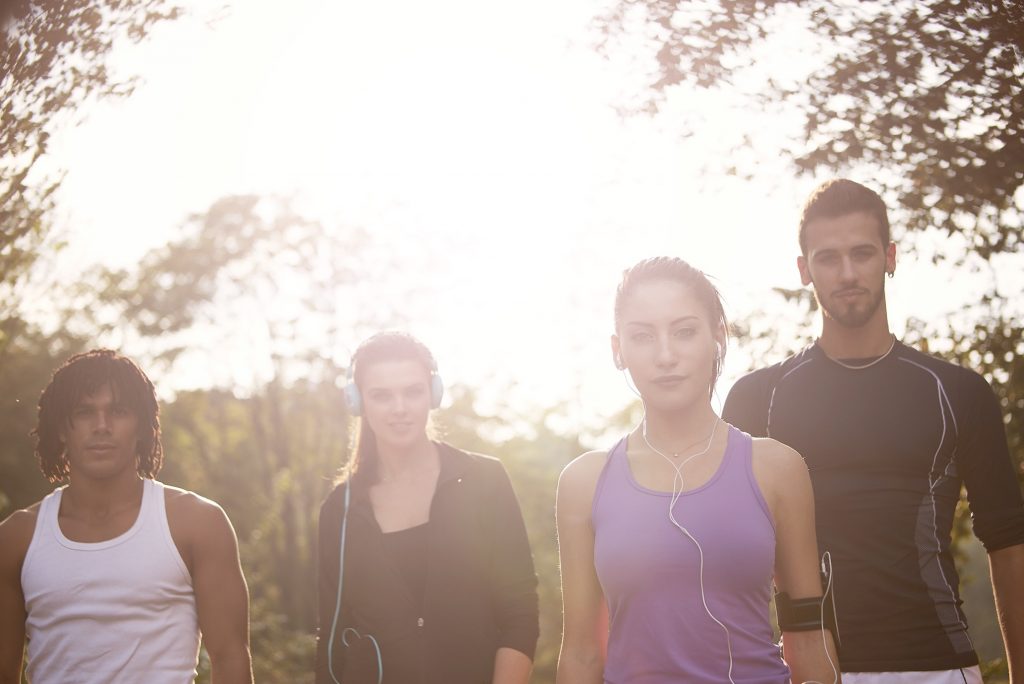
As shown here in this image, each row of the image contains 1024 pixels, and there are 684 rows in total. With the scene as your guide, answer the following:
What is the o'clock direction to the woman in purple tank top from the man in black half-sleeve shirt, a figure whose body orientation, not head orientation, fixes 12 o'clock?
The woman in purple tank top is roughly at 1 o'clock from the man in black half-sleeve shirt.

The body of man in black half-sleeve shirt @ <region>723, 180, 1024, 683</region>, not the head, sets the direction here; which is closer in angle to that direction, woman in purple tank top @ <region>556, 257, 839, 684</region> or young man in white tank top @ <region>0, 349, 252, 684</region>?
the woman in purple tank top

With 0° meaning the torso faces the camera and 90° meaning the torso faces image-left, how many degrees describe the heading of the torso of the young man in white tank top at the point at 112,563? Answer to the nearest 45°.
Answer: approximately 0°

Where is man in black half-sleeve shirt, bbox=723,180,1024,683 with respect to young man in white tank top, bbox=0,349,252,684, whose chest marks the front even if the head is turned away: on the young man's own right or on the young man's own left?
on the young man's own left

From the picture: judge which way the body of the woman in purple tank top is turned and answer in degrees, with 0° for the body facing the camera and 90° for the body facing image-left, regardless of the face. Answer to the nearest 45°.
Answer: approximately 0°
